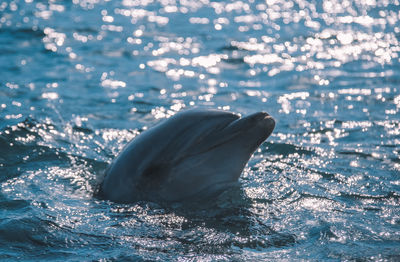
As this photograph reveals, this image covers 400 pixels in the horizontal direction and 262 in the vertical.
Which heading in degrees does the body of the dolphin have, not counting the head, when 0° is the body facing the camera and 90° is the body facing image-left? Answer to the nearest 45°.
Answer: approximately 270°
